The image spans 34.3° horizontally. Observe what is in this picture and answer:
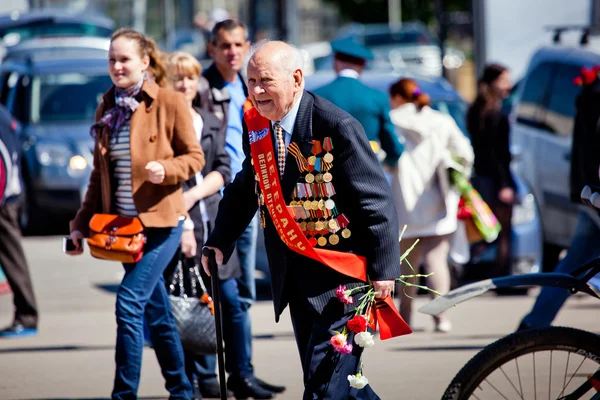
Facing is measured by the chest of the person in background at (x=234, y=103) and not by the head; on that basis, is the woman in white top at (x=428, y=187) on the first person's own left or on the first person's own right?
on the first person's own left

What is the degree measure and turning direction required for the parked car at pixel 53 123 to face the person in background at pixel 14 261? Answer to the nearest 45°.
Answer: approximately 45° to its right

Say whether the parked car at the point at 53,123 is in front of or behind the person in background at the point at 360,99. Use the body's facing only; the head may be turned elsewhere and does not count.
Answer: in front

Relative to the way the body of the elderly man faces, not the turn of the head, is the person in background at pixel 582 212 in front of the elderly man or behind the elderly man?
behind

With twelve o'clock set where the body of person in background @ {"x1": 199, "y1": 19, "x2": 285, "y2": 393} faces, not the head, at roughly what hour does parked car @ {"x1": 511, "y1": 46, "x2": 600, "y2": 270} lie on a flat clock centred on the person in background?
The parked car is roughly at 9 o'clock from the person in background.
